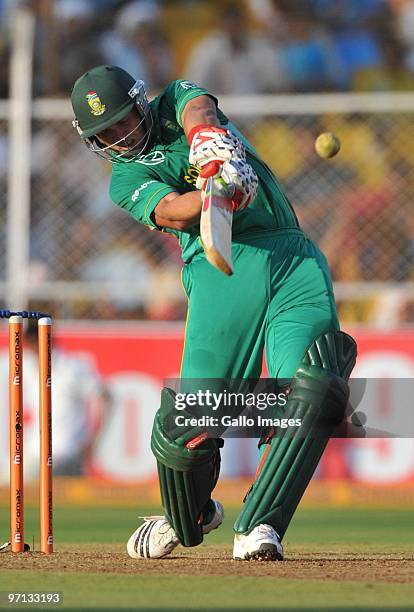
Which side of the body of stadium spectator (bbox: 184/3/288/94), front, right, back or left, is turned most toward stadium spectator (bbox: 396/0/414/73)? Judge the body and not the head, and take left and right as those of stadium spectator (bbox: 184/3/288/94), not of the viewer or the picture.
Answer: left

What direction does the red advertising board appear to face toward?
toward the camera

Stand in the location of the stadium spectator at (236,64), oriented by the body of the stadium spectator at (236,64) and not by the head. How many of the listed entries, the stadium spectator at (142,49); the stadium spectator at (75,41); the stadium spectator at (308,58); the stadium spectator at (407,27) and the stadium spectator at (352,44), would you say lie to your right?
2

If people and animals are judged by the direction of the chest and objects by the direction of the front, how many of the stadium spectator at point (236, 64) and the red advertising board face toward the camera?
2

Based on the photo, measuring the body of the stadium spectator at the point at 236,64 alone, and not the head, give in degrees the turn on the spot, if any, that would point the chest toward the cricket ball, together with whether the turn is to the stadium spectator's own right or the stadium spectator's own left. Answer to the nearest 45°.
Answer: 0° — they already face it

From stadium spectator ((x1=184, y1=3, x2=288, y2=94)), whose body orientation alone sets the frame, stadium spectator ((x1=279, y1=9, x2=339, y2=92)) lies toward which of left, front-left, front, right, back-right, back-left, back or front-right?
left

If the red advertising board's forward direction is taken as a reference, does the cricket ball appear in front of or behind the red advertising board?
in front
